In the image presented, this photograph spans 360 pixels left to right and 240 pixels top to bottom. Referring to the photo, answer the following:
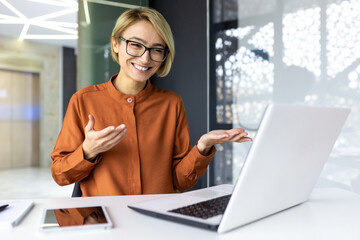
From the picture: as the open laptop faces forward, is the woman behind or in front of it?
in front

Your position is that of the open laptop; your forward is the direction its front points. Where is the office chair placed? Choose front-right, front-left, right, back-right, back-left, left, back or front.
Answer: front

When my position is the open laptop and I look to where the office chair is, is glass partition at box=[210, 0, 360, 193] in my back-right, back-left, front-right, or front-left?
front-right

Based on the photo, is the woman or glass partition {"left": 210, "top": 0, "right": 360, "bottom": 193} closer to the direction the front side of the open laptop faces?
the woman

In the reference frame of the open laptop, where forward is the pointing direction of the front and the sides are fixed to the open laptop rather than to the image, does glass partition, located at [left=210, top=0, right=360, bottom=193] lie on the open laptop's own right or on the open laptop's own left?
on the open laptop's own right

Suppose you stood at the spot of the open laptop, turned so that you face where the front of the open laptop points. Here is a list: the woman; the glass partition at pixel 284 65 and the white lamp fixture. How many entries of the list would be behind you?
0

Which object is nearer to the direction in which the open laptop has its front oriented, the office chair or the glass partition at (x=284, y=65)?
the office chair

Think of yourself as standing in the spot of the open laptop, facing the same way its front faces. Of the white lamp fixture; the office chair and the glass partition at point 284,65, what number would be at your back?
0

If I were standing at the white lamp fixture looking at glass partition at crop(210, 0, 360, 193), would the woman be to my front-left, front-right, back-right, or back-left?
front-right

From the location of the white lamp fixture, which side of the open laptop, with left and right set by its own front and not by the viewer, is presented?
front

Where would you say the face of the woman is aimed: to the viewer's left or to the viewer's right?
to the viewer's right

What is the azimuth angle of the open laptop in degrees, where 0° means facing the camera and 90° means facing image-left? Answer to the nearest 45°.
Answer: approximately 135°
